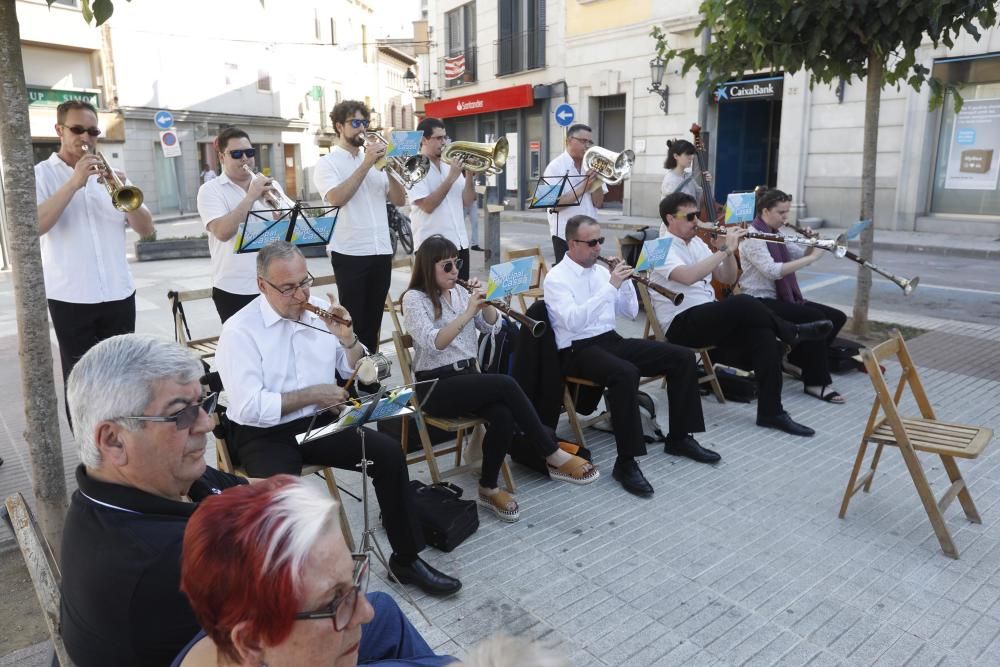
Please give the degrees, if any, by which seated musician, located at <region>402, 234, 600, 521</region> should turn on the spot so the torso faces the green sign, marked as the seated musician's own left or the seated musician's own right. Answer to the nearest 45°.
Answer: approximately 180°

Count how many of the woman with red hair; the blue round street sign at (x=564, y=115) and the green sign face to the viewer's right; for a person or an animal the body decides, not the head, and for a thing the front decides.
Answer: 1

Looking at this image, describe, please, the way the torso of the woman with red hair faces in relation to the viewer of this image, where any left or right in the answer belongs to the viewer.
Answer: facing to the right of the viewer

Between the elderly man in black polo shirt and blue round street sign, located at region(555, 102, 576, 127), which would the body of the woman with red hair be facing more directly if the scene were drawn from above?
the blue round street sign

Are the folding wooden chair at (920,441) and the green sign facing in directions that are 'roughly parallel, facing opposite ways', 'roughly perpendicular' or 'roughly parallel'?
roughly parallel

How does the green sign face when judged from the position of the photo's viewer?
facing the viewer

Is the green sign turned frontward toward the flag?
no

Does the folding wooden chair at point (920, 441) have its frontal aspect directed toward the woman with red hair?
no

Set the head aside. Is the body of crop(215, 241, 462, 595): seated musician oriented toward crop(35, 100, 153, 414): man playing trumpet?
no

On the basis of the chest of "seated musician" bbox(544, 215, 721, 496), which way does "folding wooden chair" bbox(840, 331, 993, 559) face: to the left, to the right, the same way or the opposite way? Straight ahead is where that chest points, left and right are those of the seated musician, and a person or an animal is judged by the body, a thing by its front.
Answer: the same way

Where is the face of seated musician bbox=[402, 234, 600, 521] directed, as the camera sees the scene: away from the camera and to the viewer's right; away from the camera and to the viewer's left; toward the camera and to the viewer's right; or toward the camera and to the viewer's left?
toward the camera and to the viewer's right

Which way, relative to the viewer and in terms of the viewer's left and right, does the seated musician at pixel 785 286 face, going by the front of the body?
facing the viewer and to the right of the viewer

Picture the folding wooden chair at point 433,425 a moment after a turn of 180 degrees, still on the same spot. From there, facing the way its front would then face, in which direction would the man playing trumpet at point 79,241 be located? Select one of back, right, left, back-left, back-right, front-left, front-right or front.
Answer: front-left

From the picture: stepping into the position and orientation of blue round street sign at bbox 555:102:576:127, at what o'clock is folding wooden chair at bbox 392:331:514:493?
The folding wooden chair is roughly at 12 o'clock from the blue round street sign.

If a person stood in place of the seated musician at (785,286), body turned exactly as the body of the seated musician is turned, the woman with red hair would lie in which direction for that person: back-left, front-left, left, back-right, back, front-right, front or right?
front-right
